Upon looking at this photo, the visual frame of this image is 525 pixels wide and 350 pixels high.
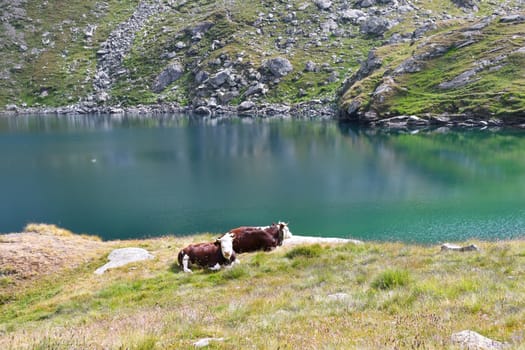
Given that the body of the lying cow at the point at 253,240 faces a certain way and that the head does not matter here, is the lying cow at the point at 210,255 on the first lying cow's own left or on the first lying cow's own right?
on the first lying cow's own right

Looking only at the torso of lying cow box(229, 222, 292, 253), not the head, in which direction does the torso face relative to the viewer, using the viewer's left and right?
facing to the right of the viewer

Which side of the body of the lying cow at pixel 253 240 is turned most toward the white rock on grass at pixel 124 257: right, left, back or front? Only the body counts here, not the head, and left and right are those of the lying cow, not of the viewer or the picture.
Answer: back

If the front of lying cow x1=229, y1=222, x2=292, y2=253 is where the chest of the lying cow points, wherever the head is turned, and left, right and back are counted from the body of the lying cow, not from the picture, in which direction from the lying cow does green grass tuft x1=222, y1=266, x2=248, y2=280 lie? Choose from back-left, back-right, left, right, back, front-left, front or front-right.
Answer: right

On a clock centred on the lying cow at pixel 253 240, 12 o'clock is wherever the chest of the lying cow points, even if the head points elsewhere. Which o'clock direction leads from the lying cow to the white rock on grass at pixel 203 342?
The white rock on grass is roughly at 3 o'clock from the lying cow.
